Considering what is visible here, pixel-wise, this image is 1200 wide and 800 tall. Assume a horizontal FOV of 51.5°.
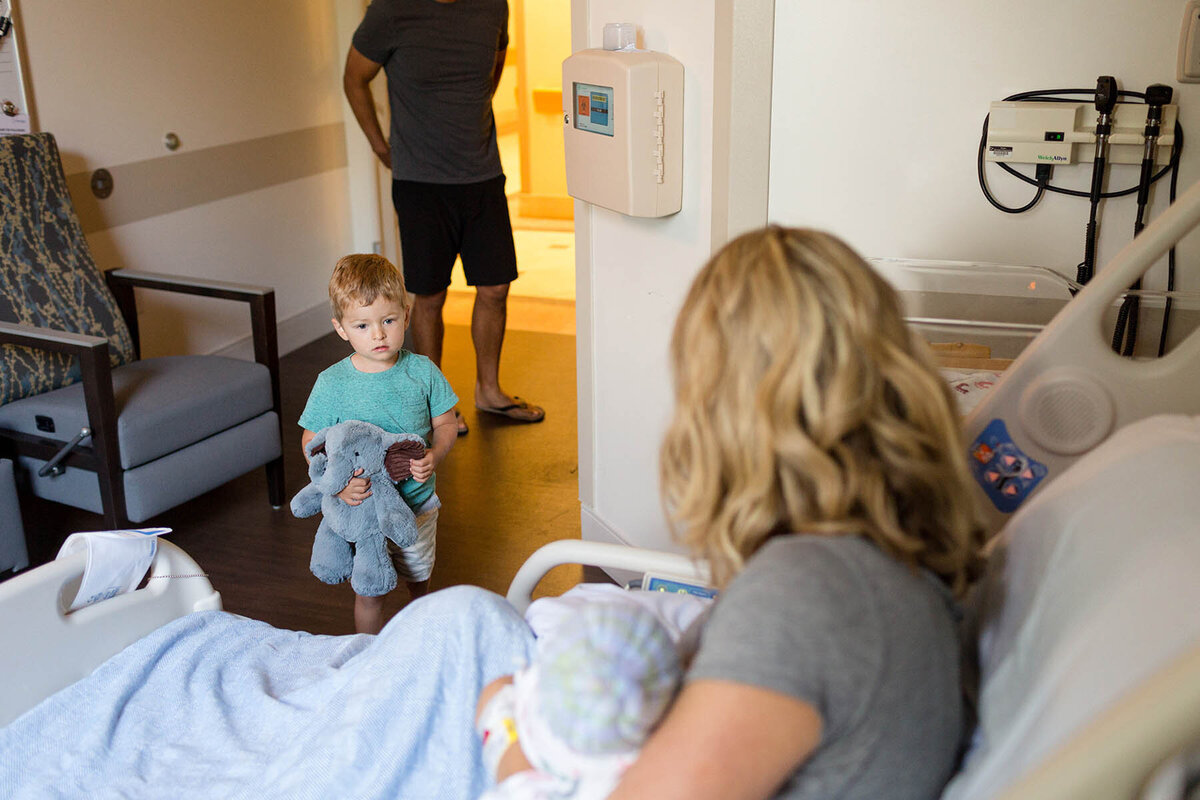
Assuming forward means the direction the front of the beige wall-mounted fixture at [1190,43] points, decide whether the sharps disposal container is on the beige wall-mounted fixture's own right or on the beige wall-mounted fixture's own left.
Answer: on the beige wall-mounted fixture's own right

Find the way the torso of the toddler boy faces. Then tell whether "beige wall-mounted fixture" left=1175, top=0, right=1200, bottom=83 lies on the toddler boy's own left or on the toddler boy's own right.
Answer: on the toddler boy's own left

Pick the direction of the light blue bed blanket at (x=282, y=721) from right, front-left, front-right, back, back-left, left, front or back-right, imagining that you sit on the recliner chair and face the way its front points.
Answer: front-right

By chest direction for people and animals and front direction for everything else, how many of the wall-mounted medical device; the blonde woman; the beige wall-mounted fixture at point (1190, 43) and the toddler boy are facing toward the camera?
3

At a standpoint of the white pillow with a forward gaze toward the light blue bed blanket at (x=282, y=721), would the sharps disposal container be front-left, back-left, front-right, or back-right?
front-right

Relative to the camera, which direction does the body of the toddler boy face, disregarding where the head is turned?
toward the camera

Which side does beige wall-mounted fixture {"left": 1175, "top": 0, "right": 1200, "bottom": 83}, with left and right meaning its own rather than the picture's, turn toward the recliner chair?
right

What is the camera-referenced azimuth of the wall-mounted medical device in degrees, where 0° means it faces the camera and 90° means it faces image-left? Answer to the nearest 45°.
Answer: approximately 0°

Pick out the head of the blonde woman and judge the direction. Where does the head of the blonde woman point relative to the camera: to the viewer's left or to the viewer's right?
to the viewer's left

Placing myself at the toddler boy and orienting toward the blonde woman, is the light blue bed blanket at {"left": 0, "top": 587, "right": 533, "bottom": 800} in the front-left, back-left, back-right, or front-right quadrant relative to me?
front-right

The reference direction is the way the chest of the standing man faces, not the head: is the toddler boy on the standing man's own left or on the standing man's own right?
on the standing man's own right

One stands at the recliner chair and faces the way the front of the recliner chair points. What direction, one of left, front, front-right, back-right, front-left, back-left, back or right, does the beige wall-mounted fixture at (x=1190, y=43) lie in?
front

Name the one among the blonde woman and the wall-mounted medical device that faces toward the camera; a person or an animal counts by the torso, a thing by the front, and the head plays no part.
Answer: the wall-mounted medical device

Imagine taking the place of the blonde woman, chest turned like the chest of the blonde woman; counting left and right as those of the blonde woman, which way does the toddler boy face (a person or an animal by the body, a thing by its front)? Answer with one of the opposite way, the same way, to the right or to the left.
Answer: the opposite way

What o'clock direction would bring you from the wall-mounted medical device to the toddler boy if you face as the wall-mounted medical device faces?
The toddler boy is roughly at 2 o'clock from the wall-mounted medical device.

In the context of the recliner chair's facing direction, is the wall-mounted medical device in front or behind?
in front
